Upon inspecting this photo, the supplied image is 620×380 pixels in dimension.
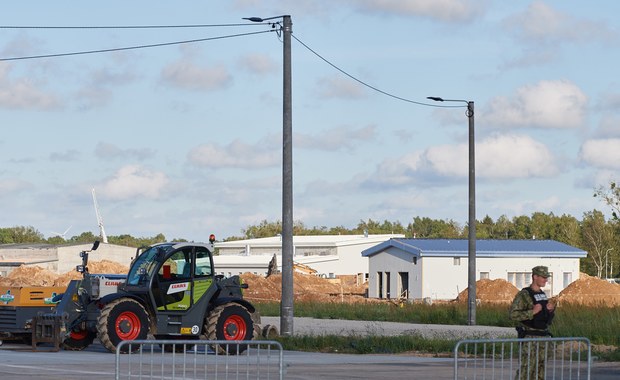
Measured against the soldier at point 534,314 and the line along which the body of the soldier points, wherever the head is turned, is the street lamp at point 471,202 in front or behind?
behind

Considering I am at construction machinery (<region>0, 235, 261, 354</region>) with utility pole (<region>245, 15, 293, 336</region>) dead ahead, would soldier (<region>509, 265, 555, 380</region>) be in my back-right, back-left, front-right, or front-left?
back-right

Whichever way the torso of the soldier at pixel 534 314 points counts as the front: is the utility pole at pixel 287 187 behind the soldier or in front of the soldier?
behind
